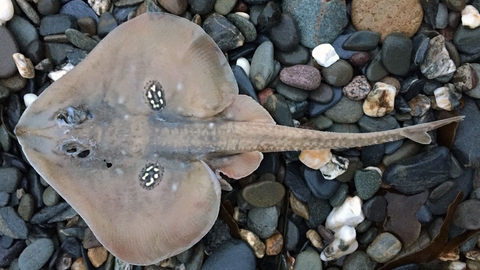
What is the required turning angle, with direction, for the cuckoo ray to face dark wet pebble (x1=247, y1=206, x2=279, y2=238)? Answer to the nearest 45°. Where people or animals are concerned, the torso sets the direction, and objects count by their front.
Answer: approximately 180°

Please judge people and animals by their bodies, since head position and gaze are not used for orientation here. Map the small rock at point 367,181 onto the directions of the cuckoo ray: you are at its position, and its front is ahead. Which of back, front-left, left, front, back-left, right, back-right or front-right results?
back

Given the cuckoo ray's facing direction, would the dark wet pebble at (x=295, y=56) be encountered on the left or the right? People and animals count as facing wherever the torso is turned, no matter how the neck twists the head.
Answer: on its right

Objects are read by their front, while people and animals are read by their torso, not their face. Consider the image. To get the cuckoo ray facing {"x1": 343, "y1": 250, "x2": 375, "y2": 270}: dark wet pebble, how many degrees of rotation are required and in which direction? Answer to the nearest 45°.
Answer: approximately 180°

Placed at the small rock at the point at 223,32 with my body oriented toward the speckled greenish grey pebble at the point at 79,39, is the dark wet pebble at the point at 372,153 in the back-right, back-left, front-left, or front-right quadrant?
back-left

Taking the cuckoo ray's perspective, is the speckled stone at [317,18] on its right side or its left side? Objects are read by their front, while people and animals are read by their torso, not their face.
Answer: on its right

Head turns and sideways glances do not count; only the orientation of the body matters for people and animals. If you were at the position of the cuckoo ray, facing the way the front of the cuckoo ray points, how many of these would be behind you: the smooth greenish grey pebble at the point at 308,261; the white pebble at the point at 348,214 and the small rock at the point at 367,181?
3

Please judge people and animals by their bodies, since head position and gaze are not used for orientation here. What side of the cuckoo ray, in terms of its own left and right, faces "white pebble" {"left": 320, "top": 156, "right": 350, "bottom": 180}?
back

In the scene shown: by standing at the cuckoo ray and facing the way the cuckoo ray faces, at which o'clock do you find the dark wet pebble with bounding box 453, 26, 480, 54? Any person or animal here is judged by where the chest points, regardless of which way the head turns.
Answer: The dark wet pebble is roughly at 5 o'clock from the cuckoo ray.

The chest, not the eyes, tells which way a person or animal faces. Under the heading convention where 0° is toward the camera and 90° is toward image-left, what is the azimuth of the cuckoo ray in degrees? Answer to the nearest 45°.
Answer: approximately 90°

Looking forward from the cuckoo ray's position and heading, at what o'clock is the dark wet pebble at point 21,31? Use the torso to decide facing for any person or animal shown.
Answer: The dark wet pebble is roughly at 1 o'clock from the cuckoo ray.
